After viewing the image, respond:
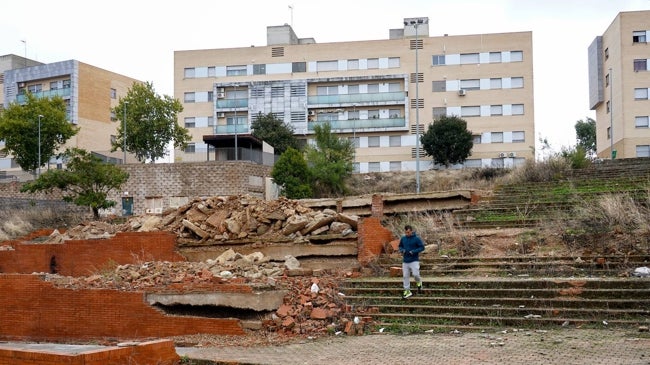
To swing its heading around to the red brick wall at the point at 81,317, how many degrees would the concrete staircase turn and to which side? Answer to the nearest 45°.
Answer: approximately 90° to its right

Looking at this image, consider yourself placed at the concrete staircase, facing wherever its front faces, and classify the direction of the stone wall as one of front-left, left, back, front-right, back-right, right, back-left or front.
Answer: back-right

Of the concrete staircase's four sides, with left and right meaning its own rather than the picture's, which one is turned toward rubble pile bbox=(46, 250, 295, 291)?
right

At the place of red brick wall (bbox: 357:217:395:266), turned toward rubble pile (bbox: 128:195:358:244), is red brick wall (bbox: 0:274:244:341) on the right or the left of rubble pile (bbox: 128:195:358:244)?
left

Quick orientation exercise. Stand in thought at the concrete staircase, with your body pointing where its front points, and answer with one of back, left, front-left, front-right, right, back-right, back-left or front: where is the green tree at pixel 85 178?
back-right

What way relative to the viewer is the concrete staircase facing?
toward the camera

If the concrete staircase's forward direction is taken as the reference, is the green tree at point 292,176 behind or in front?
behind

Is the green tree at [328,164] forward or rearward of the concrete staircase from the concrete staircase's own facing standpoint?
rearward

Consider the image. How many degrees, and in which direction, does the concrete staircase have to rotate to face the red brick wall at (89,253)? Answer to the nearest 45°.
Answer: approximately 90° to its right

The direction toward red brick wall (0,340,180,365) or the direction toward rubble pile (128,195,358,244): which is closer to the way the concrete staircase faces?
the red brick wall

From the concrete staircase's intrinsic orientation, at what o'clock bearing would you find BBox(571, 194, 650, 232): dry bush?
The dry bush is roughly at 7 o'clock from the concrete staircase.

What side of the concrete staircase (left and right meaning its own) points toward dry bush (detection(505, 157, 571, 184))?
back

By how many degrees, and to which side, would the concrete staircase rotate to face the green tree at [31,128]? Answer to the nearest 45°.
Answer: approximately 135° to its right
